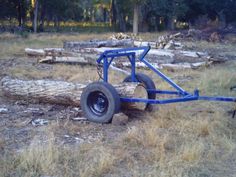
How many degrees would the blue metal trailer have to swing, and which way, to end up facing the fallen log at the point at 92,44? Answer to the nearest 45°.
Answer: approximately 135° to its left

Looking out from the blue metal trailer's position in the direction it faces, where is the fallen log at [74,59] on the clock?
The fallen log is roughly at 7 o'clock from the blue metal trailer.

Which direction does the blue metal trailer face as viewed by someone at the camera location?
facing the viewer and to the right of the viewer

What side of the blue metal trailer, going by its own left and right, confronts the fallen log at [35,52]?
back

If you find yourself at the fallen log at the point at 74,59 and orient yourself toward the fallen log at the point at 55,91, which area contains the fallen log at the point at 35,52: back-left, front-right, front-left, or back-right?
back-right
